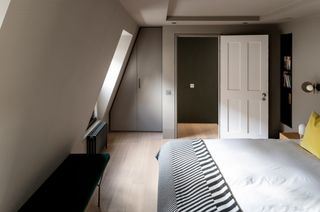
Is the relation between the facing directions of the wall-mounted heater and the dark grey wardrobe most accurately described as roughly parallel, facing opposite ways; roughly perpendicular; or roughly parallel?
roughly perpendicular

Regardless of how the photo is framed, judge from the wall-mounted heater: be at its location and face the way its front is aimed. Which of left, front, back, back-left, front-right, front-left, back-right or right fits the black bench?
right

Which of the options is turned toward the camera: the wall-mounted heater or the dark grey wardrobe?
the dark grey wardrobe

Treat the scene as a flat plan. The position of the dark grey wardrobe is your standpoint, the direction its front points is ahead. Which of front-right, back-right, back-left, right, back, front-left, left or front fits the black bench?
front

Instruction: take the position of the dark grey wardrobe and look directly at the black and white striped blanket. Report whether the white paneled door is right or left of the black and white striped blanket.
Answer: left

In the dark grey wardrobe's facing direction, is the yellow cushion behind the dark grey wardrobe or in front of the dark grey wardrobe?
in front

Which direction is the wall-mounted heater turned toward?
to the viewer's right

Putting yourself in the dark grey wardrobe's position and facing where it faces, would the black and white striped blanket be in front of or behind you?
in front

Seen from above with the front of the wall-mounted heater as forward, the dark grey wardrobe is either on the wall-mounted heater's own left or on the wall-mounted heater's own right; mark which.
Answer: on the wall-mounted heater's own left

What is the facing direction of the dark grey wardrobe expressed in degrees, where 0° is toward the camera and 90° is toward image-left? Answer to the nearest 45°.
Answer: approximately 0°

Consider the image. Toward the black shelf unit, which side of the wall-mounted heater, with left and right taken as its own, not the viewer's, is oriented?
front

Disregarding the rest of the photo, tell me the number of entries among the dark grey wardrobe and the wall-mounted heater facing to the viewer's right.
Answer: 1

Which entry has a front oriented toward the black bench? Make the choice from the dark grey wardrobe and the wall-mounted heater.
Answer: the dark grey wardrobe

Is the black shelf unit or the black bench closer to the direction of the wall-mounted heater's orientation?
the black shelf unit

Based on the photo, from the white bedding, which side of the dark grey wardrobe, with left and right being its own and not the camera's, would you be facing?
front

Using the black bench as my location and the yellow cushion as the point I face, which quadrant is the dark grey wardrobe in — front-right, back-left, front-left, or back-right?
front-left

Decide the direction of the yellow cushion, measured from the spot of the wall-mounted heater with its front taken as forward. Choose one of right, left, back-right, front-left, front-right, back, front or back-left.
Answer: front-right
